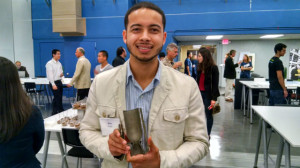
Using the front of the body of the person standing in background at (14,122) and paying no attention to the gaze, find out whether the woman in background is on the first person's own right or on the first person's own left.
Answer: on the first person's own right

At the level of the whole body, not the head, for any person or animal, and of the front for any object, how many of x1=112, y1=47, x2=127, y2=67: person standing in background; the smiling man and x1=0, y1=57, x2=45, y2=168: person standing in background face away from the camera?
1

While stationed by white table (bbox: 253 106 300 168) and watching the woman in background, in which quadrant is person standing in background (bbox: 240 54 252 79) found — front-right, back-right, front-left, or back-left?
front-right

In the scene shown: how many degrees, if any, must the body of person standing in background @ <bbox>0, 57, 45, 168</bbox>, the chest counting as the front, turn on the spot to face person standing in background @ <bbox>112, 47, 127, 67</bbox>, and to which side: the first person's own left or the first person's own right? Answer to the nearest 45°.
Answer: approximately 45° to the first person's own right

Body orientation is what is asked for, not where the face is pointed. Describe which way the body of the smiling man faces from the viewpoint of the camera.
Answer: toward the camera

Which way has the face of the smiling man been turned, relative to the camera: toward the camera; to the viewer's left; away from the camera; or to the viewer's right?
toward the camera

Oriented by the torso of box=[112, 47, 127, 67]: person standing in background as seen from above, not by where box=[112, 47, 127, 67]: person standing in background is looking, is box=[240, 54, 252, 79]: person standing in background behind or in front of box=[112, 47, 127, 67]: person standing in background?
in front

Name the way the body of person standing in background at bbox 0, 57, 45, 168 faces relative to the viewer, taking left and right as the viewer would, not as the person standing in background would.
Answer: facing away from the viewer

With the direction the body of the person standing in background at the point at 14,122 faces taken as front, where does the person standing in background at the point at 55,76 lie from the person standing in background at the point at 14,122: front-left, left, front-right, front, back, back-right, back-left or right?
front

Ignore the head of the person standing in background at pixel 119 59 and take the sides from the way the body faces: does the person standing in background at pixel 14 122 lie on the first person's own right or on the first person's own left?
on the first person's own right
